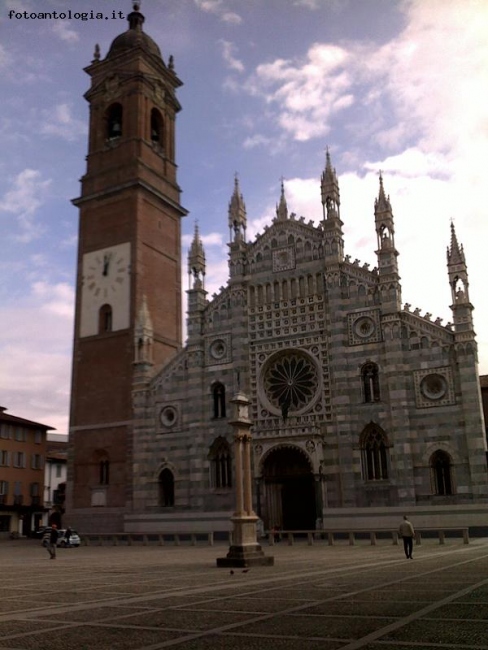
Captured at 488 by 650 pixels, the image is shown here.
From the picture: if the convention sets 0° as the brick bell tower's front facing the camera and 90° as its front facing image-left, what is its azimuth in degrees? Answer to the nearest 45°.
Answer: approximately 45°

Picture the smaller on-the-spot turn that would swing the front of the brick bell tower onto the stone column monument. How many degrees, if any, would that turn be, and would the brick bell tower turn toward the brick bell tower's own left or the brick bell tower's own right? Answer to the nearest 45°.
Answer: approximately 45° to the brick bell tower's own left
